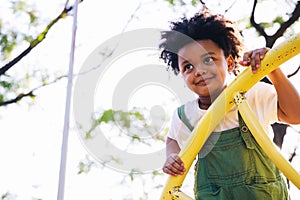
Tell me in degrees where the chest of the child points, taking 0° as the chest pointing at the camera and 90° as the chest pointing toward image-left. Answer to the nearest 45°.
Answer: approximately 45°
